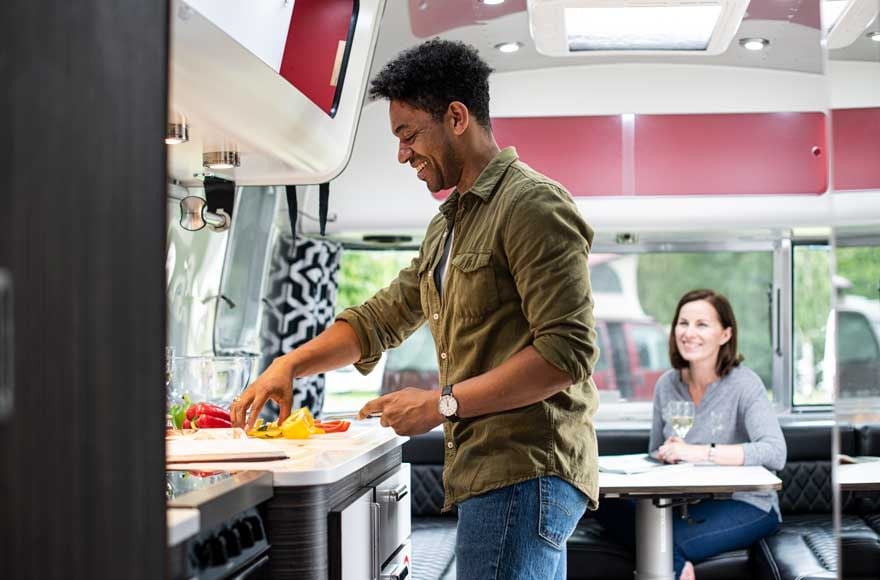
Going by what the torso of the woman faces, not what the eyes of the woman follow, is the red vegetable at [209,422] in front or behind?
in front

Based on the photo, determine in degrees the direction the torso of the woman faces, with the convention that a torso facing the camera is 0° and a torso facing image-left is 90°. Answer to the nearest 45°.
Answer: approximately 45°

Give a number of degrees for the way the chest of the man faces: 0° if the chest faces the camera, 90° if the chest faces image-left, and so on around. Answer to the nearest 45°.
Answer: approximately 90°

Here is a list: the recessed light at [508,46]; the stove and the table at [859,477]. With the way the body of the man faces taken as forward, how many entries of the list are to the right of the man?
1

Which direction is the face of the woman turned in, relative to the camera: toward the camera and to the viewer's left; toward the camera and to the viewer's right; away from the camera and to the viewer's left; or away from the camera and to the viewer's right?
toward the camera and to the viewer's left

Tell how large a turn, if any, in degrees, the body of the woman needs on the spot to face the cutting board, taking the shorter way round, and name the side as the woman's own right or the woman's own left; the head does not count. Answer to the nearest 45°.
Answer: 0° — they already face it

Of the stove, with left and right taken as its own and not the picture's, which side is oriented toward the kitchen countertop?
left

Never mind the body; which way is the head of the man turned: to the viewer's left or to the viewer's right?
to the viewer's left

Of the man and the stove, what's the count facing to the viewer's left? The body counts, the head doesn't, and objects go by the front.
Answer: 1

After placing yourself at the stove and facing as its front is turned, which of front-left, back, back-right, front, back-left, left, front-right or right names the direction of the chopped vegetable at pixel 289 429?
back-left

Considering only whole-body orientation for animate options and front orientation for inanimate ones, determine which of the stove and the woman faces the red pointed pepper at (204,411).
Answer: the woman

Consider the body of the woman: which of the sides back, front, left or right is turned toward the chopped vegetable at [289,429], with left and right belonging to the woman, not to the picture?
front
